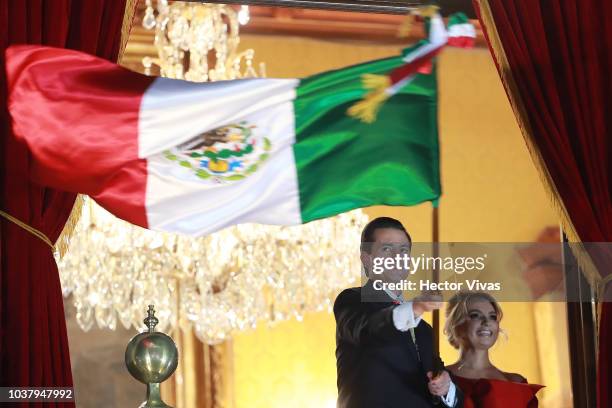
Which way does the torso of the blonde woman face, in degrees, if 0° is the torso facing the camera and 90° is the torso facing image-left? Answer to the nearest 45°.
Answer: approximately 315°

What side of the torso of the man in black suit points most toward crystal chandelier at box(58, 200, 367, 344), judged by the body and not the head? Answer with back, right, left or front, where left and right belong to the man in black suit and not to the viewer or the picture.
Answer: back

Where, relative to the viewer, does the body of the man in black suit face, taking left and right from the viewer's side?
facing the viewer and to the right of the viewer

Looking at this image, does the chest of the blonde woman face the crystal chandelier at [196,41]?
no

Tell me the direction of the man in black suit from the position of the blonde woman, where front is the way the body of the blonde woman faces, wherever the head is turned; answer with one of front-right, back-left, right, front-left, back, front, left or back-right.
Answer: right

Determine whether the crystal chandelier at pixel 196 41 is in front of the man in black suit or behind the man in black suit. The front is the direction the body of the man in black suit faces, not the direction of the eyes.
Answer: behind

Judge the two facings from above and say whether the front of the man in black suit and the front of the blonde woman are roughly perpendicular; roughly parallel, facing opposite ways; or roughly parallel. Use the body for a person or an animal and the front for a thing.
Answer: roughly parallel

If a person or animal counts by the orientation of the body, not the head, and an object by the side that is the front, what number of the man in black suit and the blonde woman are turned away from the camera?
0

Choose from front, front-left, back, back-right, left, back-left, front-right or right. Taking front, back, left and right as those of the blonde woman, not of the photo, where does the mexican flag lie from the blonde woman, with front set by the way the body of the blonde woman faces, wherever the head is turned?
right

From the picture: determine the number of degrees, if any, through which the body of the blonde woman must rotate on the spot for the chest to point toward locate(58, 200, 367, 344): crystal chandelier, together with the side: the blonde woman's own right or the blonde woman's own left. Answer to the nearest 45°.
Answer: approximately 180°

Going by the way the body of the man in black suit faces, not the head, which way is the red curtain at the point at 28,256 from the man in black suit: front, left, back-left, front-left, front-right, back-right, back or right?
back-right

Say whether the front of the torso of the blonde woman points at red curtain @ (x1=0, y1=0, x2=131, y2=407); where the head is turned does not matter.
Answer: no
